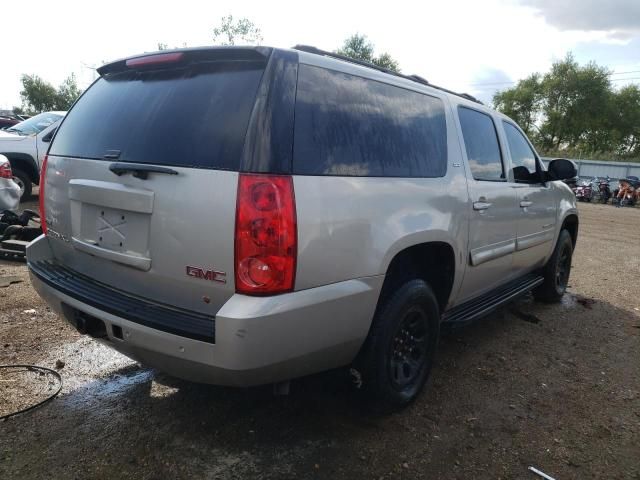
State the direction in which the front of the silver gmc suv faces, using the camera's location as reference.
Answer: facing away from the viewer and to the right of the viewer

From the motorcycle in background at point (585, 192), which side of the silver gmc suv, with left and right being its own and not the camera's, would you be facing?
front

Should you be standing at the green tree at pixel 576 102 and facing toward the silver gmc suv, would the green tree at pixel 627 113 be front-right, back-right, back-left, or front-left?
back-left

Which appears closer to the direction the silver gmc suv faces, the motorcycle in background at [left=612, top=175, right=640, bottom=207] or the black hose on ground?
the motorcycle in background

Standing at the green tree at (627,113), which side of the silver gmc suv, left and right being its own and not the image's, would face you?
front

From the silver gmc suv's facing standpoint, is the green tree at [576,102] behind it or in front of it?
in front

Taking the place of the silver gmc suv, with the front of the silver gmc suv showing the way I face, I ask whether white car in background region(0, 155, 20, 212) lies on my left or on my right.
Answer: on my left
